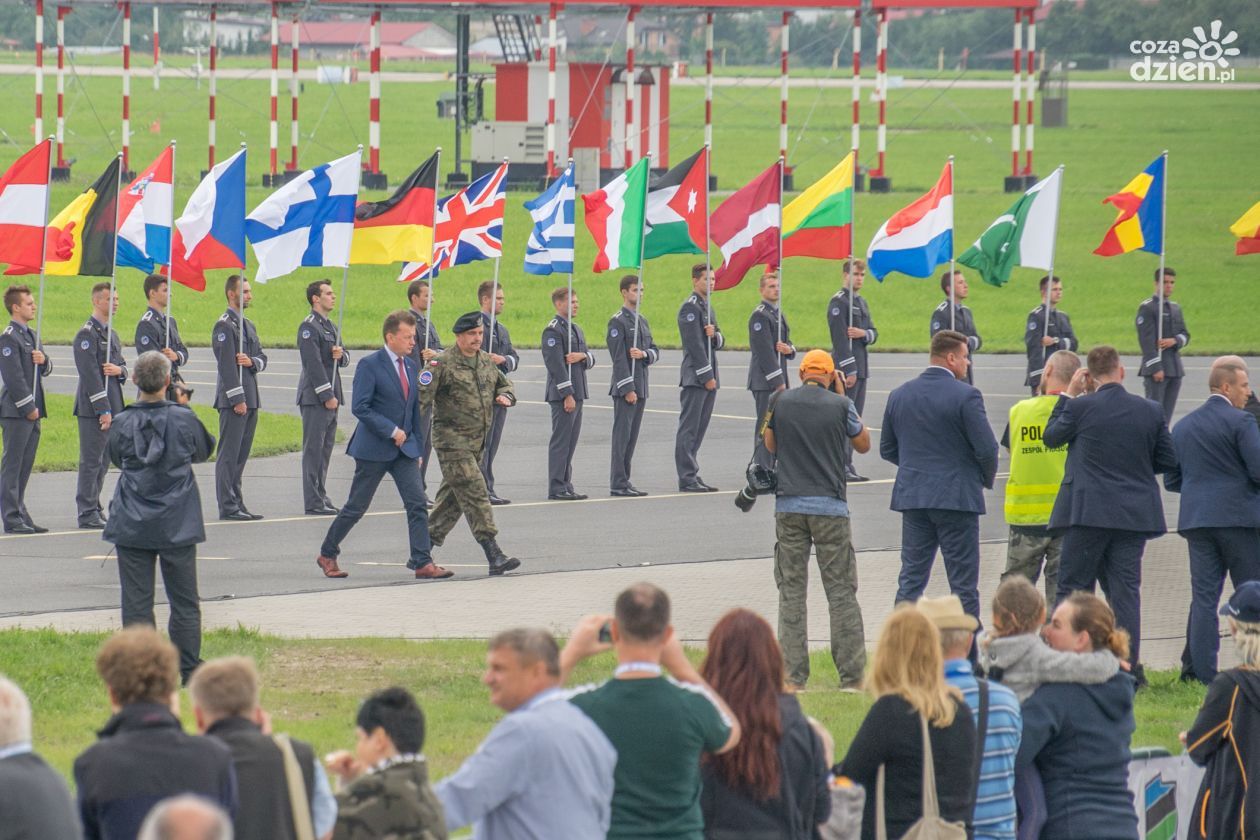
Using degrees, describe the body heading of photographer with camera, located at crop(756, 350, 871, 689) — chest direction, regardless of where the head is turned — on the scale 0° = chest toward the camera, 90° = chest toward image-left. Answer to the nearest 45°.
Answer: approximately 180°

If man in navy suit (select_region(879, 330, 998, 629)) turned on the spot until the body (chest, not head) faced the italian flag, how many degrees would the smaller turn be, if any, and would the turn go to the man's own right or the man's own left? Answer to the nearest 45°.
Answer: approximately 90° to the man's own left

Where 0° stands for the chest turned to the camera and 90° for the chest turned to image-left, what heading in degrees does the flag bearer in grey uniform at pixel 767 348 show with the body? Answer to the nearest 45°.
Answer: approximately 315°

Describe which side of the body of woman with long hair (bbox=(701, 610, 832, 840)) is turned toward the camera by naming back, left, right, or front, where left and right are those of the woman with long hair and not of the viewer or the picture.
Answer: back

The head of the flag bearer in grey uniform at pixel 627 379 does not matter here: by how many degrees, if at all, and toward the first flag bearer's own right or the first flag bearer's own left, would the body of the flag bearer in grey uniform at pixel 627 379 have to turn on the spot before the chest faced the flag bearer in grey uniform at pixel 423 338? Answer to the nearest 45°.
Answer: approximately 90° to the first flag bearer's own right

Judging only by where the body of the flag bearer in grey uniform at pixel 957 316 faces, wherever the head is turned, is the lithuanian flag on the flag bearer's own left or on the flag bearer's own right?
on the flag bearer's own right

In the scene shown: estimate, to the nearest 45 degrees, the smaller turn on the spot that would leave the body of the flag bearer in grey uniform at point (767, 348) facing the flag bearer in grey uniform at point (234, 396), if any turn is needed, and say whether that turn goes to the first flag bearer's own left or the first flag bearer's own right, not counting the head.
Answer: approximately 90° to the first flag bearer's own right

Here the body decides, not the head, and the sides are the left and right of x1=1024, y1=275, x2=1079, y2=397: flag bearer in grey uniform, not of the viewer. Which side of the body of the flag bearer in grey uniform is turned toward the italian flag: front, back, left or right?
right

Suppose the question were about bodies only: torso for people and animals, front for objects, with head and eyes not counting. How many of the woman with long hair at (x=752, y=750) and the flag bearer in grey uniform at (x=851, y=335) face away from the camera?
1

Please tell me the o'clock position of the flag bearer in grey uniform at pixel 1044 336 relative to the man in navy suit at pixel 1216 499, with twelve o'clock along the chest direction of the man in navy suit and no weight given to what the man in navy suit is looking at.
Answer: The flag bearer in grey uniform is roughly at 12 o'clock from the man in navy suit.

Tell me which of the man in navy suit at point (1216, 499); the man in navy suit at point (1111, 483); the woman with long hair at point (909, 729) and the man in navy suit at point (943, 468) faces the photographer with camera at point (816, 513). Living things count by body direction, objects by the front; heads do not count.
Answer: the woman with long hair

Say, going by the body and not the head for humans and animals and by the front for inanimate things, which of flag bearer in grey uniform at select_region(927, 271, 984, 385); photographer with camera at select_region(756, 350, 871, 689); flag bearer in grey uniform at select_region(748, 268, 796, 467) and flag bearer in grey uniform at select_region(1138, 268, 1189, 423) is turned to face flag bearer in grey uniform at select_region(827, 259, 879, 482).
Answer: the photographer with camera

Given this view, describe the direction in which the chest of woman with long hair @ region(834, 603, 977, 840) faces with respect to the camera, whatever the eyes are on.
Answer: away from the camera

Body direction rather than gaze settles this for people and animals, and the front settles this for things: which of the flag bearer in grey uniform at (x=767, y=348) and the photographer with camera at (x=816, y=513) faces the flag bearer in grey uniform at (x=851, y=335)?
the photographer with camera

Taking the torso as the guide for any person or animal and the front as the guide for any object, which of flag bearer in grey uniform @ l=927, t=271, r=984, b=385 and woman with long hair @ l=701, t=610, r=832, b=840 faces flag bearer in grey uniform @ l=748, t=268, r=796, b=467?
the woman with long hair

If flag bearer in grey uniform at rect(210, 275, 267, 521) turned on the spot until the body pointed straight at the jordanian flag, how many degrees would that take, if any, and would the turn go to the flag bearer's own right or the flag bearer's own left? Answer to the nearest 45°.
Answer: approximately 45° to the flag bearer's own left

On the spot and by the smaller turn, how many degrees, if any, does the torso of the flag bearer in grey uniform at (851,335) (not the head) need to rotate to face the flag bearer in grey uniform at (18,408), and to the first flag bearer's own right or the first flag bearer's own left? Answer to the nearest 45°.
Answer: approximately 90° to the first flag bearer's own right

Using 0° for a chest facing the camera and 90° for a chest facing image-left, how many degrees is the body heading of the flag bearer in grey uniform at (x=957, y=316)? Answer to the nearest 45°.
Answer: approximately 315°
